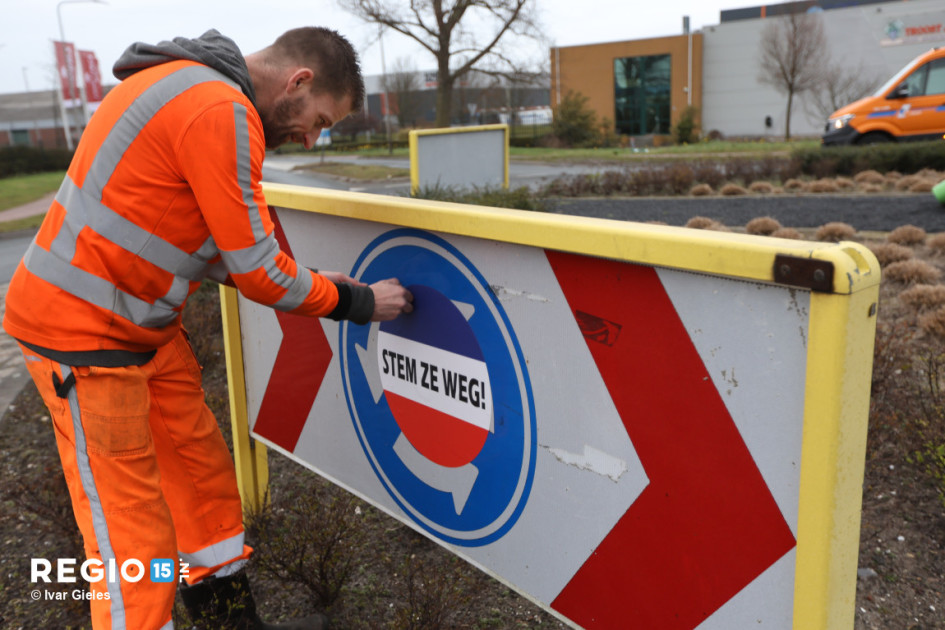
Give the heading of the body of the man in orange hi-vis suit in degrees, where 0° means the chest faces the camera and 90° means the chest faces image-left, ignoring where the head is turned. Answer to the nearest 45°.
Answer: approximately 270°

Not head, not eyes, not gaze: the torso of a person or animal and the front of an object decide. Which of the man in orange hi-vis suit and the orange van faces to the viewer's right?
the man in orange hi-vis suit

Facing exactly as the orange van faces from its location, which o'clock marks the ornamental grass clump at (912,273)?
The ornamental grass clump is roughly at 9 o'clock from the orange van.

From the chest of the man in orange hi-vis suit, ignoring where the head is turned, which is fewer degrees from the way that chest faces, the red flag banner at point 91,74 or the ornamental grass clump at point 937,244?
the ornamental grass clump

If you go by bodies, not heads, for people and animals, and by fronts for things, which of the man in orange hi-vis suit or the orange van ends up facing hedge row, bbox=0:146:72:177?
the orange van

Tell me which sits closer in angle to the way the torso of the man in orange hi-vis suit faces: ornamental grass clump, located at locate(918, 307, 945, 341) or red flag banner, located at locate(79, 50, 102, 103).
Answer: the ornamental grass clump

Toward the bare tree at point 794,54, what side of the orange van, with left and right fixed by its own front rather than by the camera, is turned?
right

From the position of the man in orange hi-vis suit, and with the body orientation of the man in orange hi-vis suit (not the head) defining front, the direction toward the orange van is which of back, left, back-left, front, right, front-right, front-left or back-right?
front-left

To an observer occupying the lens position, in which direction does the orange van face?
facing to the left of the viewer

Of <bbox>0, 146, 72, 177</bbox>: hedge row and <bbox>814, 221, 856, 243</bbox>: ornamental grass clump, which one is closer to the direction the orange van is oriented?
the hedge row

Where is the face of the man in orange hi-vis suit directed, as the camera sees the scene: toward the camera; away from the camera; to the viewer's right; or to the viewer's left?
to the viewer's right

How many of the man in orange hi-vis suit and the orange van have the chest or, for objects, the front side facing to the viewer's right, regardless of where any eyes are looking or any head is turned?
1

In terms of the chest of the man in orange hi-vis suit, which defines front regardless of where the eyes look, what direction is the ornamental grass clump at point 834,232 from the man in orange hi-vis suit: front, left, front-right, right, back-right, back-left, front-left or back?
front-left

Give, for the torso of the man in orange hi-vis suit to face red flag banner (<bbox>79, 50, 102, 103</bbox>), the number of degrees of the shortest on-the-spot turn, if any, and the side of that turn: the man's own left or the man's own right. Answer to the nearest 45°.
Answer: approximately 90° to the man's own left

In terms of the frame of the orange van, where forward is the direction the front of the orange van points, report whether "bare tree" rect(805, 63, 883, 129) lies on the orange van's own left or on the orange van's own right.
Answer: on the orange van's own right
